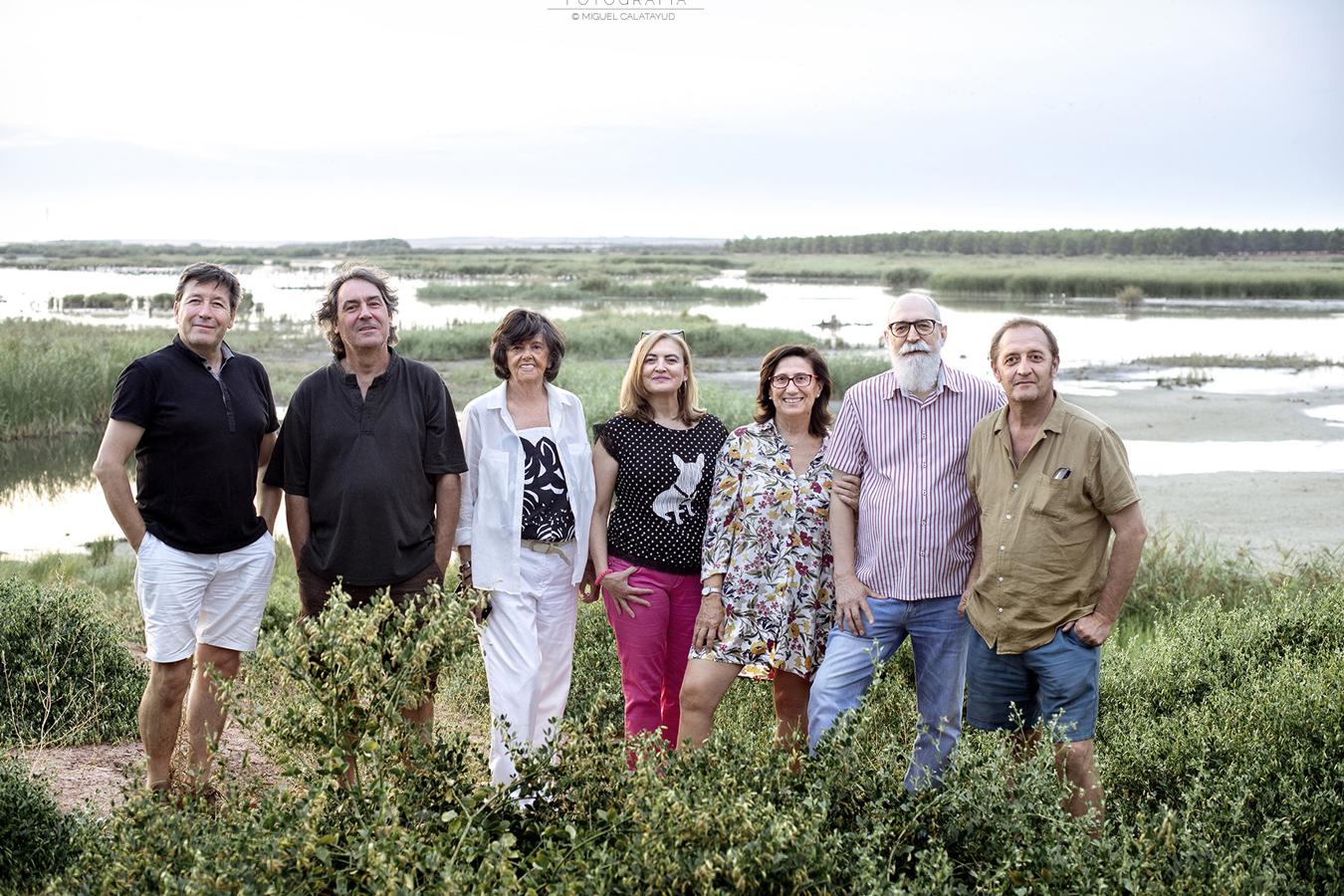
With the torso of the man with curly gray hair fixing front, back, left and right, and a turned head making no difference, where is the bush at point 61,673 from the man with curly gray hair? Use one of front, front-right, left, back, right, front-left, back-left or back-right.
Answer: back-right

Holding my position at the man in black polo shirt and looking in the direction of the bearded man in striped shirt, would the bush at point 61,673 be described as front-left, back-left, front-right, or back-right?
back-left

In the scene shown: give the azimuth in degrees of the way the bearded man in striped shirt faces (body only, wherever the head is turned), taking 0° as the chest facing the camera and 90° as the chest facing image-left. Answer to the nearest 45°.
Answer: approximately 0°

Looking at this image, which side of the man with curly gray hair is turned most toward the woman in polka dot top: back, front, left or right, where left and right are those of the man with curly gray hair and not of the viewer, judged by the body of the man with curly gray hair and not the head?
left

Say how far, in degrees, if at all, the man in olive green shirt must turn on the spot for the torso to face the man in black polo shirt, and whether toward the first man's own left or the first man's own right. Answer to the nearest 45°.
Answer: approximately 45° to the first man's own right

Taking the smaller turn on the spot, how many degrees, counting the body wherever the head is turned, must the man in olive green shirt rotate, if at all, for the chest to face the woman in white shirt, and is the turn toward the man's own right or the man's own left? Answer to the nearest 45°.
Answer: approximately 45° to the man's own right

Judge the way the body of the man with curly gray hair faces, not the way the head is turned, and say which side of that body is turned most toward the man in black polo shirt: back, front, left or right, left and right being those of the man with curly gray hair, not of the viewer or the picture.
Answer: right

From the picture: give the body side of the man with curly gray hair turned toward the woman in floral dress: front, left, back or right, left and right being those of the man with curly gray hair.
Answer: left

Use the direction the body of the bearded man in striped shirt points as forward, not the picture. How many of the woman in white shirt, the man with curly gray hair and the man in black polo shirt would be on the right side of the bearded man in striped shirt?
3

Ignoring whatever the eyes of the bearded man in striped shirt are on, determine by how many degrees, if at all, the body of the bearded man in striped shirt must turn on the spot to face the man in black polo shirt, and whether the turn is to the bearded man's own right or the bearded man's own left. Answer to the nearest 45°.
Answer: approximately 90° to the bearded man's own right

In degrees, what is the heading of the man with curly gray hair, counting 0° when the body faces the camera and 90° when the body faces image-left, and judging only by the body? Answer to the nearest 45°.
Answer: approximately 0°

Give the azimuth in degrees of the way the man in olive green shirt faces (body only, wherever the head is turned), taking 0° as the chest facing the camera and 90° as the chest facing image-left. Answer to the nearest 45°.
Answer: approximately 45°

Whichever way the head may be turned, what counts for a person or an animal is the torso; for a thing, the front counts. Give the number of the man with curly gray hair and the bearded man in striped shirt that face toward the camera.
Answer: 2
